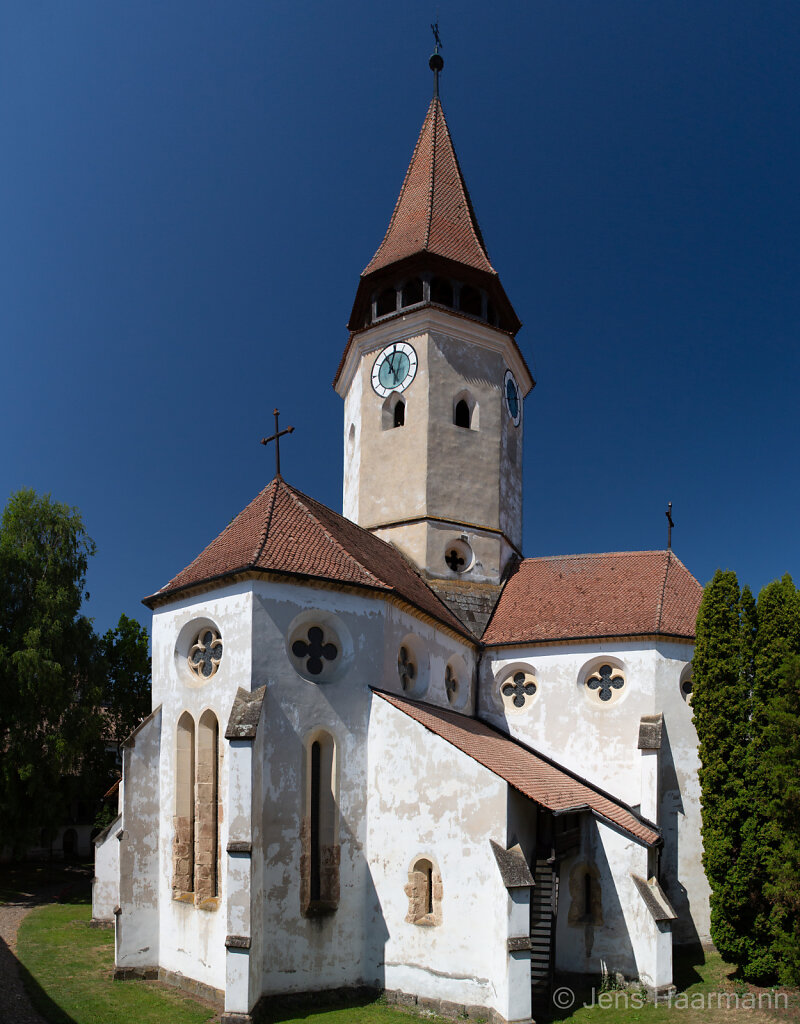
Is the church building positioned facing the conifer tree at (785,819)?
no

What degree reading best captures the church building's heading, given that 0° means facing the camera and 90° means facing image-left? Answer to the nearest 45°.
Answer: approximately 225°
